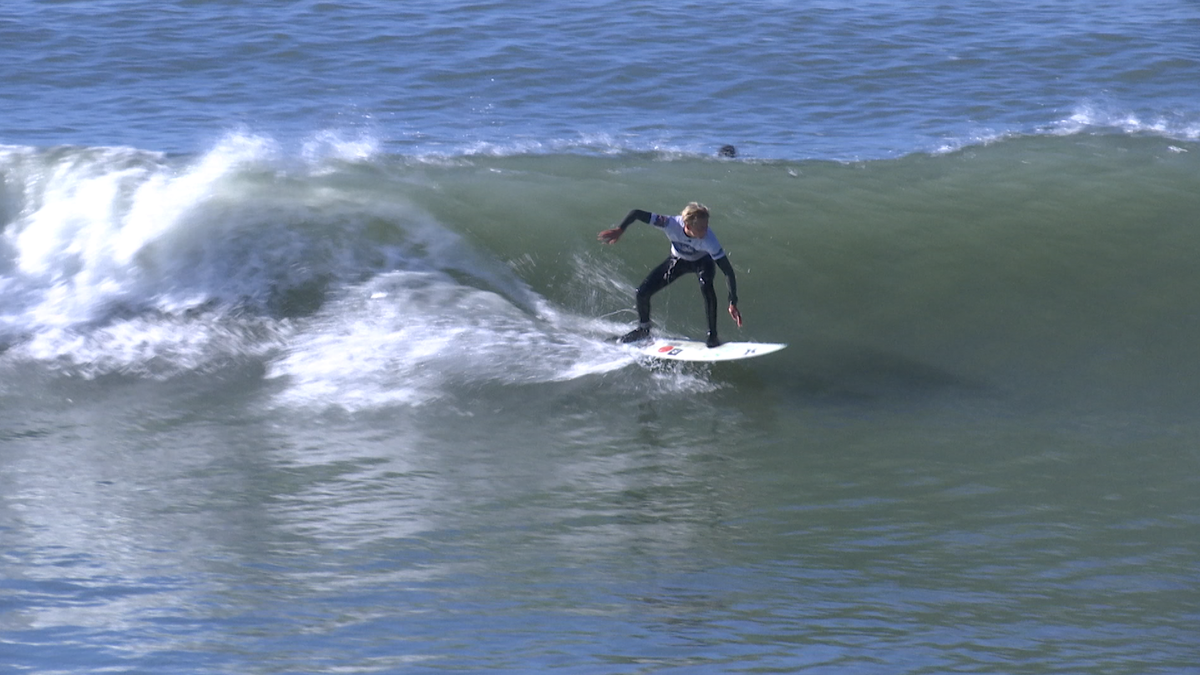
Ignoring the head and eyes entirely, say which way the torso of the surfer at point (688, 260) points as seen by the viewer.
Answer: toward the camera

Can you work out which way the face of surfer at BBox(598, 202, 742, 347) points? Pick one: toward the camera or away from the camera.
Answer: toward the camera

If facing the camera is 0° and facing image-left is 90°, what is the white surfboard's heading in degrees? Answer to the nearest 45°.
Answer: approximately 270°
